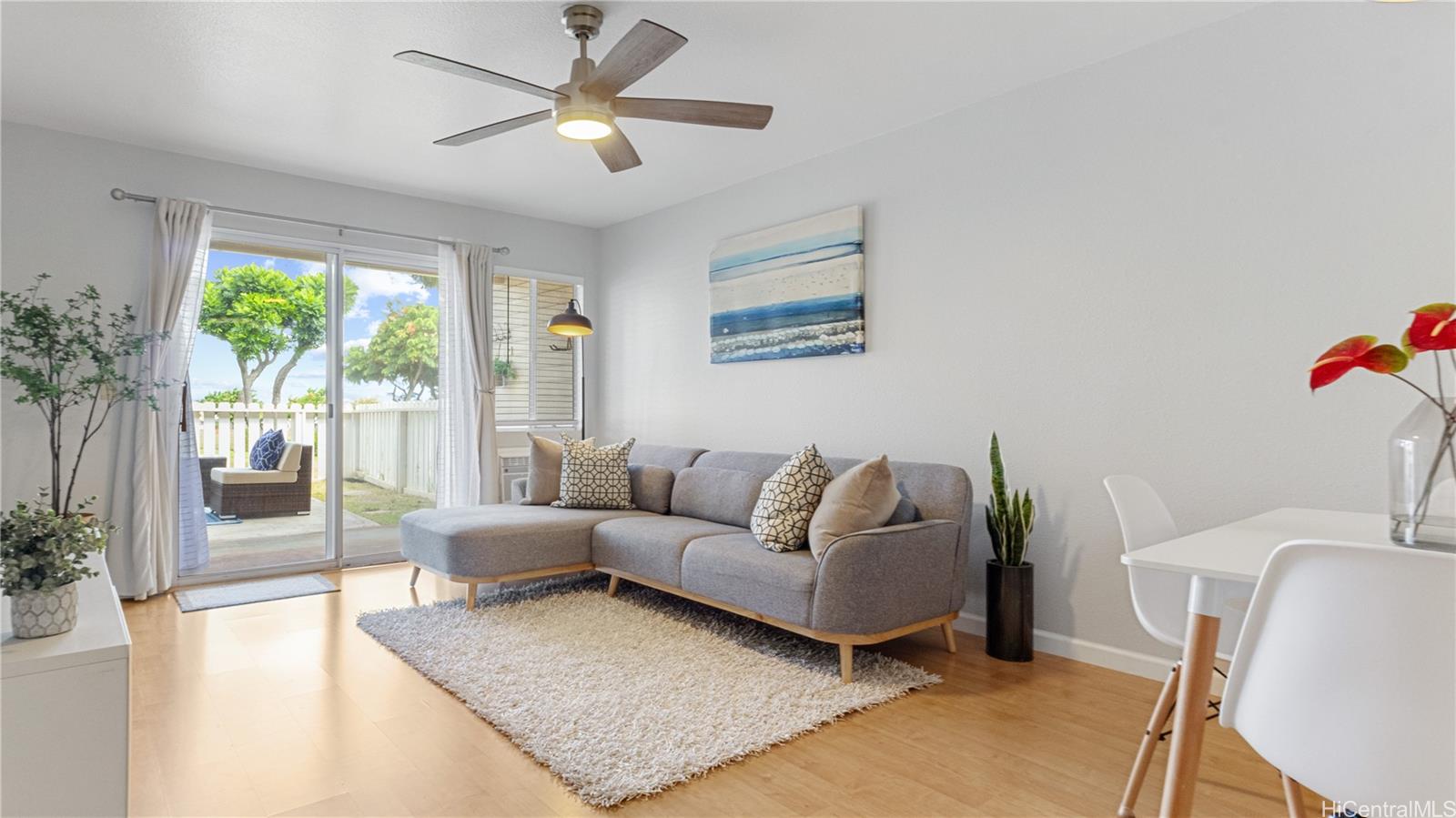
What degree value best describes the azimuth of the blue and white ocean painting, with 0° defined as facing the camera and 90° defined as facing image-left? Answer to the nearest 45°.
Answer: approximately 45°

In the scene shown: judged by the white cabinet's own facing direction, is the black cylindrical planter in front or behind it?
in front

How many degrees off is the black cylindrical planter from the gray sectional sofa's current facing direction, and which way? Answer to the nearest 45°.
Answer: approximately 135° to its left

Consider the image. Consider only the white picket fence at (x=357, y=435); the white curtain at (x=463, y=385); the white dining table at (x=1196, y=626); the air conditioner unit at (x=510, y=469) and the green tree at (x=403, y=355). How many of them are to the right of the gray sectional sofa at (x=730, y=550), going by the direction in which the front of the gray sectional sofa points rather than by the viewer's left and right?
4

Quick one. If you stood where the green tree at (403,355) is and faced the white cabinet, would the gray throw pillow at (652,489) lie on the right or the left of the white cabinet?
left

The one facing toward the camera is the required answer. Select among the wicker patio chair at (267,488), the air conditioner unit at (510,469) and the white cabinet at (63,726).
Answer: the air conditioner unit

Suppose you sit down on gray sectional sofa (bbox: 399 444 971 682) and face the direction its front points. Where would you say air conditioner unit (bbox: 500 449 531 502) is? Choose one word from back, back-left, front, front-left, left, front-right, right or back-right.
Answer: right
